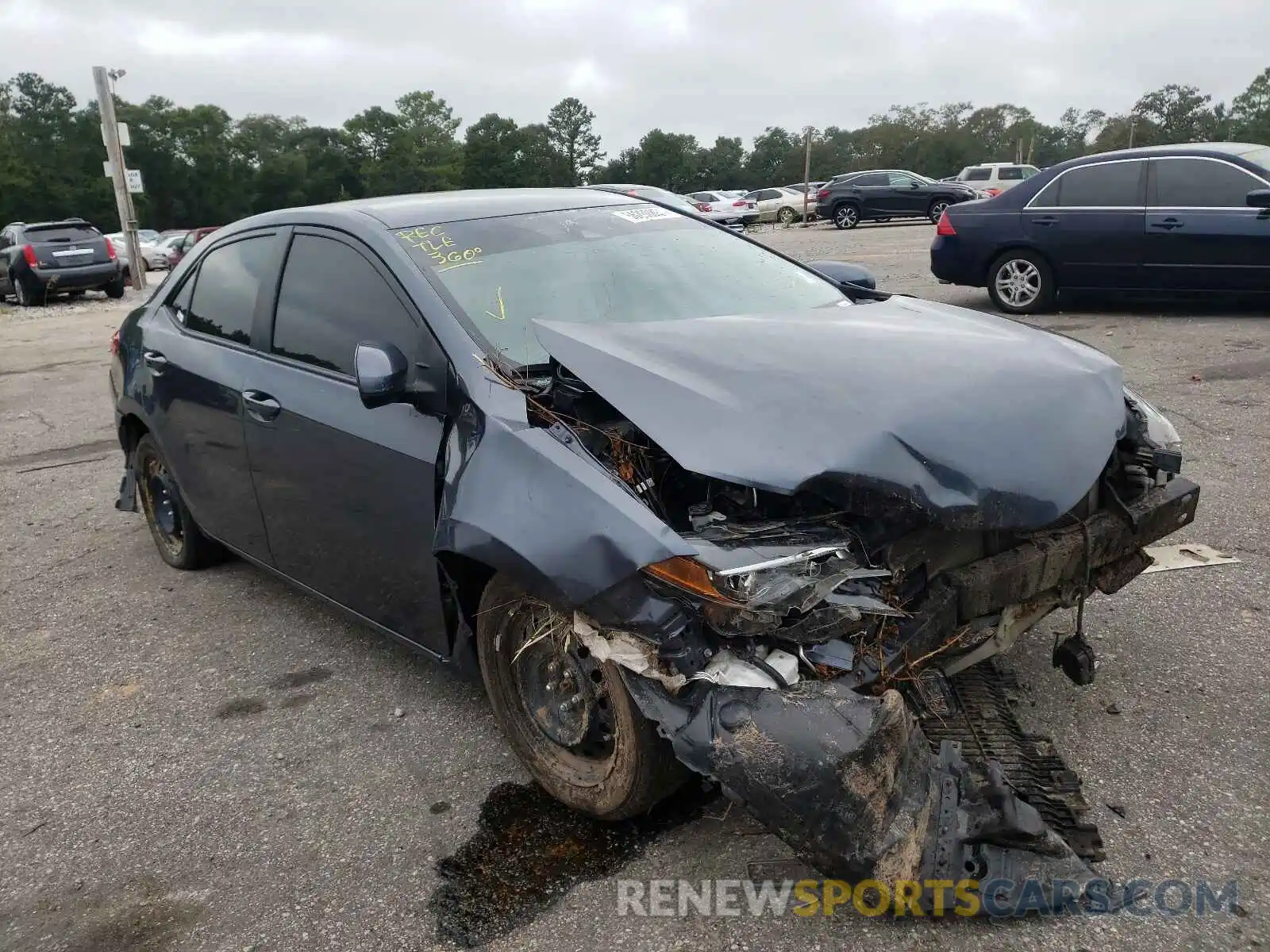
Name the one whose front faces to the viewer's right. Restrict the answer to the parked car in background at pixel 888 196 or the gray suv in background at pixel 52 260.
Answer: the parked car in background

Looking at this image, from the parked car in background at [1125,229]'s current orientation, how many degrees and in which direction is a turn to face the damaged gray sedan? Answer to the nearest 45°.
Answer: approximately 90° to its right

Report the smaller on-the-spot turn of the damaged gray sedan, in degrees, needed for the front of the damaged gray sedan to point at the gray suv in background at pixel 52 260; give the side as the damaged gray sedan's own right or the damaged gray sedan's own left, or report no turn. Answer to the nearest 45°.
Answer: approximately 180°

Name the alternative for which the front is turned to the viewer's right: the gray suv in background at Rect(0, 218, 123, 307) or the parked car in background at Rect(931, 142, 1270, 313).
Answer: the parked car in background

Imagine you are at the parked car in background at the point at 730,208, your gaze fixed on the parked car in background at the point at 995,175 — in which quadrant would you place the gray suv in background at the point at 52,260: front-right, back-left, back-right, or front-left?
back-right

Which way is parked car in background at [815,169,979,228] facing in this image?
to the viewer's right

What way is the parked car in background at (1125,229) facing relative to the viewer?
to the viewer's right

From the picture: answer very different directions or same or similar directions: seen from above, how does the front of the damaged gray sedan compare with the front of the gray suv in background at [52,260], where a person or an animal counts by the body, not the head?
very different directions

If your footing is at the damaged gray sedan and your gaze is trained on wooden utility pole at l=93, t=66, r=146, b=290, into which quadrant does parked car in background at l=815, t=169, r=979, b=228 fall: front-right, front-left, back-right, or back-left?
front-right

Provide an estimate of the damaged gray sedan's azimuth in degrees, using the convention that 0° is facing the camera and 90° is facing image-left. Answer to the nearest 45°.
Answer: approximately 315°

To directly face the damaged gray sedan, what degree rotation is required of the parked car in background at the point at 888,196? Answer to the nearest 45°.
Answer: approximately 90° to its right

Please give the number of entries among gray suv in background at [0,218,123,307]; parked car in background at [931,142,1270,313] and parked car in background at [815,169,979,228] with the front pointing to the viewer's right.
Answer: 2

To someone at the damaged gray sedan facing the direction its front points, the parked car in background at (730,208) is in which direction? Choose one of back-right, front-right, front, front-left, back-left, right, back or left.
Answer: back-left

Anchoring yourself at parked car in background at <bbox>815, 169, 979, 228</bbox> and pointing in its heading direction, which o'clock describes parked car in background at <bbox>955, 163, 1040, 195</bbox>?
parked car in background at <bbox>955, 163, 1040, 195</bbox> is roughly at 10 o'clock from parked car in background at <bbox>815, 169, 979, 228</bbox>.
